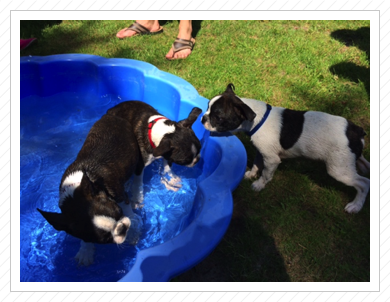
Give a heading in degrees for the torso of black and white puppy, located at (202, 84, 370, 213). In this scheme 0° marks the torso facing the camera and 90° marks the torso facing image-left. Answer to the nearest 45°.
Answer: approximately 90°

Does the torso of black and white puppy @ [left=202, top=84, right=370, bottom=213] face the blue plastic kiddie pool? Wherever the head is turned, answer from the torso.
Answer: yes
